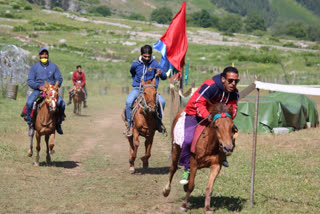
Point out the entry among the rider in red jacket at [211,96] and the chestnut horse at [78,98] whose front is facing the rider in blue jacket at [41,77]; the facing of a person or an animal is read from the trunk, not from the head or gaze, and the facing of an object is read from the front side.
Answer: the chestnut horse

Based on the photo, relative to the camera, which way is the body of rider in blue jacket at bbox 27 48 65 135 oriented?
toward the camera

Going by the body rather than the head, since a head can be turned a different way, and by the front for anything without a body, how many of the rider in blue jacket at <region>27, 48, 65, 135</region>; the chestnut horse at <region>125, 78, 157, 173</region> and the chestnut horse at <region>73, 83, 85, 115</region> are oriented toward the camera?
3

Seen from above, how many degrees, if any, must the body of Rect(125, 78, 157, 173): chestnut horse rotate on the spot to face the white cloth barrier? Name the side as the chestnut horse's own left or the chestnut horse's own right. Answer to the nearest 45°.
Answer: approximately 45° to the chestnut horse's own left

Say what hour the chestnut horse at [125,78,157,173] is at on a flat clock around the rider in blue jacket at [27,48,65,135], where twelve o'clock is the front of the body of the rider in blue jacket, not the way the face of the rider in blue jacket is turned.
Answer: The chestnut horse is roughly at 10 o'clock from the rider in blue jacket.

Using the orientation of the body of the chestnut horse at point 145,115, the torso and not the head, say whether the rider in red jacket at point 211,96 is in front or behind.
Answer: in front

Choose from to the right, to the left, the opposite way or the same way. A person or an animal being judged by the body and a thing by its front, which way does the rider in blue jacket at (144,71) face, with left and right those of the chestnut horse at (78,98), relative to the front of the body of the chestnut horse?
the same way

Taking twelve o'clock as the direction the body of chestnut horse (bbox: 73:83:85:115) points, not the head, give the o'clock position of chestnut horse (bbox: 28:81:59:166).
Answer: chestnut horse (bbox: 28:81:59:166) is roughly at 12 o'clock from chestnut horse (bbox: 73:83:85:115).

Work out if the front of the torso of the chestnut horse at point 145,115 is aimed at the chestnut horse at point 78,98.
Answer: no

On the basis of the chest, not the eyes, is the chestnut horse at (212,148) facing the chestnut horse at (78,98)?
no

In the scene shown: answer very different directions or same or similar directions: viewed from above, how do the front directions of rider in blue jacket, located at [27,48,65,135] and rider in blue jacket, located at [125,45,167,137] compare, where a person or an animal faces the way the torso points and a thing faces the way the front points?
same or similar directions

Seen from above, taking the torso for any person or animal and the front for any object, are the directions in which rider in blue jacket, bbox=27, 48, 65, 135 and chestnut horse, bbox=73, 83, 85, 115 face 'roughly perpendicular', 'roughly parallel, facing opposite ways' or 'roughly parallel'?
roughly parallel

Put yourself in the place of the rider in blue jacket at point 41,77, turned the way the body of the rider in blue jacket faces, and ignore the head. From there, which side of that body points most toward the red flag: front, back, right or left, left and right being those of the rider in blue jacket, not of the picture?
left

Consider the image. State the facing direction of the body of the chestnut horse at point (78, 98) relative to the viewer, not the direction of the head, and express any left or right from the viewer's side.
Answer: facing the viewer

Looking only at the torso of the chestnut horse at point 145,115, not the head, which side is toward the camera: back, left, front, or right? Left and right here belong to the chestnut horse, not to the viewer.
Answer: front
